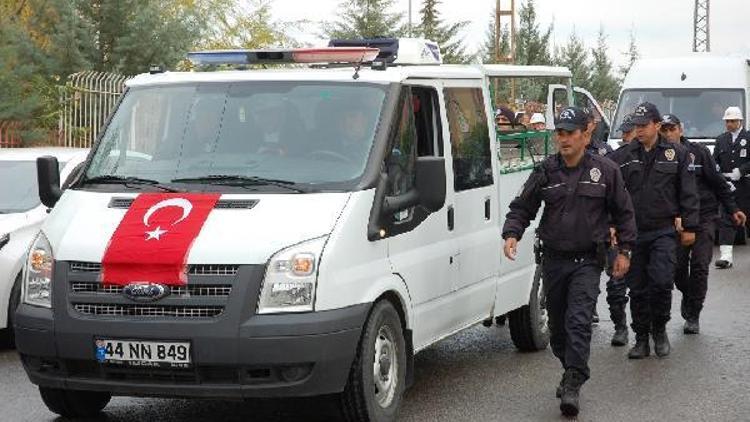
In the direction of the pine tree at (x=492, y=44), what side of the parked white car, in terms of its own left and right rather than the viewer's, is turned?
back

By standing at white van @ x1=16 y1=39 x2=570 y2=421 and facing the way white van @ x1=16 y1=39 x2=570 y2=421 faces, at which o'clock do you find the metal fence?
The metal fence is roughly at 4 o'clock from the white van.

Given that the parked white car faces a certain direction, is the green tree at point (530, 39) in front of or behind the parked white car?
behind

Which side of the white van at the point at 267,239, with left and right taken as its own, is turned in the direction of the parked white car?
right

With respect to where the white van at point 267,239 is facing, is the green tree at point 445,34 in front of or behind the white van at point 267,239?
behind

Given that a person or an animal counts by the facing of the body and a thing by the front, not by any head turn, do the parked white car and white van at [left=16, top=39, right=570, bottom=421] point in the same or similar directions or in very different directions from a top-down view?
same or similar directions

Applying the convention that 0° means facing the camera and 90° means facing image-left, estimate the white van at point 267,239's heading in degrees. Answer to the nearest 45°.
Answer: approximately 45°

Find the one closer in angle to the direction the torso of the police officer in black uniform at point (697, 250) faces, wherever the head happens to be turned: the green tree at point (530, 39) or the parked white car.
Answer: the parked white car

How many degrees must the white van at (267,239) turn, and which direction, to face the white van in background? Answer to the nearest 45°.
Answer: approximately 180°

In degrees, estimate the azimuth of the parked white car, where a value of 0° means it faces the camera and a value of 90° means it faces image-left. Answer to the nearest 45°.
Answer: approximately 45°

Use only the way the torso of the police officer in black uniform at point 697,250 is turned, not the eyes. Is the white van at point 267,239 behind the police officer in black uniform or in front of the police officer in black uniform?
in front

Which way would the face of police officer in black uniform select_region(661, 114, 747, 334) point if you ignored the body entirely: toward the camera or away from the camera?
toward the camera

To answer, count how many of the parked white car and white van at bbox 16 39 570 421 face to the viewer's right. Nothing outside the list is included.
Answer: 0

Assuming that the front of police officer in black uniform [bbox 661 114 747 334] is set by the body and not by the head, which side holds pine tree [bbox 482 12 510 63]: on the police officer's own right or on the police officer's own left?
on the police officer's own right

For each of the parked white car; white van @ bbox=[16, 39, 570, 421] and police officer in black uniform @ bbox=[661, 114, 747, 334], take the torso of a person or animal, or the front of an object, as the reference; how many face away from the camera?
0

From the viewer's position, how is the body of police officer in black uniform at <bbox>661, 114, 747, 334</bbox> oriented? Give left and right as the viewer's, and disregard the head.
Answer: facing the viewer and to the left of the viewer
